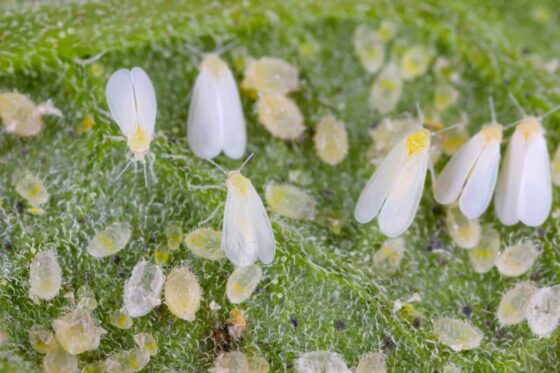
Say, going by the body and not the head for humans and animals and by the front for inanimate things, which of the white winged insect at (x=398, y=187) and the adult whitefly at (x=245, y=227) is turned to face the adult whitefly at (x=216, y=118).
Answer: the adult whitefly at (x=245, y=227)

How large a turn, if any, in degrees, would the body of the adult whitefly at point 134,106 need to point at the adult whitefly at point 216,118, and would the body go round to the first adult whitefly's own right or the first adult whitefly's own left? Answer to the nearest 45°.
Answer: approximately 90° to the first adult whitefly's own left

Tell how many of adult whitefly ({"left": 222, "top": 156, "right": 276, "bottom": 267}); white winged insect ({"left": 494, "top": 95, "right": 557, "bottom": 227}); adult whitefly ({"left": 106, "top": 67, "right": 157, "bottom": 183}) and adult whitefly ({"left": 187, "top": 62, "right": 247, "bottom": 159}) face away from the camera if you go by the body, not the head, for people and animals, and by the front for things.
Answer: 3

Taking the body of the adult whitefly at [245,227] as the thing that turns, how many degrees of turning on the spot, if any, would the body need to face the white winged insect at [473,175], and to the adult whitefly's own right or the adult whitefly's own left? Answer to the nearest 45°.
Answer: approximately 90° to the adult whitefly's own right

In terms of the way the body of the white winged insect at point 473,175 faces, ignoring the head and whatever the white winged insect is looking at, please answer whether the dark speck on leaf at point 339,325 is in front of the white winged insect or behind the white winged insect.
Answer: behind

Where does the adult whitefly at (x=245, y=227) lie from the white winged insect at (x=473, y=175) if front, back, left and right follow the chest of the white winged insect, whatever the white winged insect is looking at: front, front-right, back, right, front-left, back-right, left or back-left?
back

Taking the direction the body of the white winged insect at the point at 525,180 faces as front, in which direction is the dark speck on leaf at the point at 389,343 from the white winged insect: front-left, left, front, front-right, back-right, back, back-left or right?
back-left

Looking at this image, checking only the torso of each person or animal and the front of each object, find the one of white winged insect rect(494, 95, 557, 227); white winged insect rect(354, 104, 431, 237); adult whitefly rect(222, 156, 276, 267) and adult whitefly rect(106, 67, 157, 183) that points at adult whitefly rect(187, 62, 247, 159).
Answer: adult whitefly rect(222, 156, 276, 267)

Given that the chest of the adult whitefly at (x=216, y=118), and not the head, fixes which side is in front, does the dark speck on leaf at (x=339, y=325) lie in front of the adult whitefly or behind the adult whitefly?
behind

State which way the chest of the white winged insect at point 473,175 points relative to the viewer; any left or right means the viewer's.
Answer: facing away from the viewer and to the right of the viewer

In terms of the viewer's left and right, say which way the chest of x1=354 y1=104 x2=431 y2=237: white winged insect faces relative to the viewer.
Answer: facing away from the viewer and to the right of the viewer

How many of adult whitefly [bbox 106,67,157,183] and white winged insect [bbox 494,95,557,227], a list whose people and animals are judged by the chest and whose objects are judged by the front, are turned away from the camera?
1

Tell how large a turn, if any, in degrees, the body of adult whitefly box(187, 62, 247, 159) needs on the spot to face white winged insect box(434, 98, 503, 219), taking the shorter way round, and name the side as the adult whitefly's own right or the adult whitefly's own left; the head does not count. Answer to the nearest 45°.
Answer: approximately 90° to the adult whitefly's own right

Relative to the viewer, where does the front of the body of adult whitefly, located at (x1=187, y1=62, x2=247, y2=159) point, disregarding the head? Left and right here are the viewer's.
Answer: facing away from the viewer

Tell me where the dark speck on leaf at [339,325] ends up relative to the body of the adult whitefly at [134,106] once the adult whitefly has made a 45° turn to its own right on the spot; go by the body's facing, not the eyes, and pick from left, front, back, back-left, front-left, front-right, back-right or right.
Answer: left

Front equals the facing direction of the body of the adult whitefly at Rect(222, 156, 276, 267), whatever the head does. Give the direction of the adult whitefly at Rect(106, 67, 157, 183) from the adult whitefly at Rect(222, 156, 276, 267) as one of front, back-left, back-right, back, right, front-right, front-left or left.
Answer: front-left
